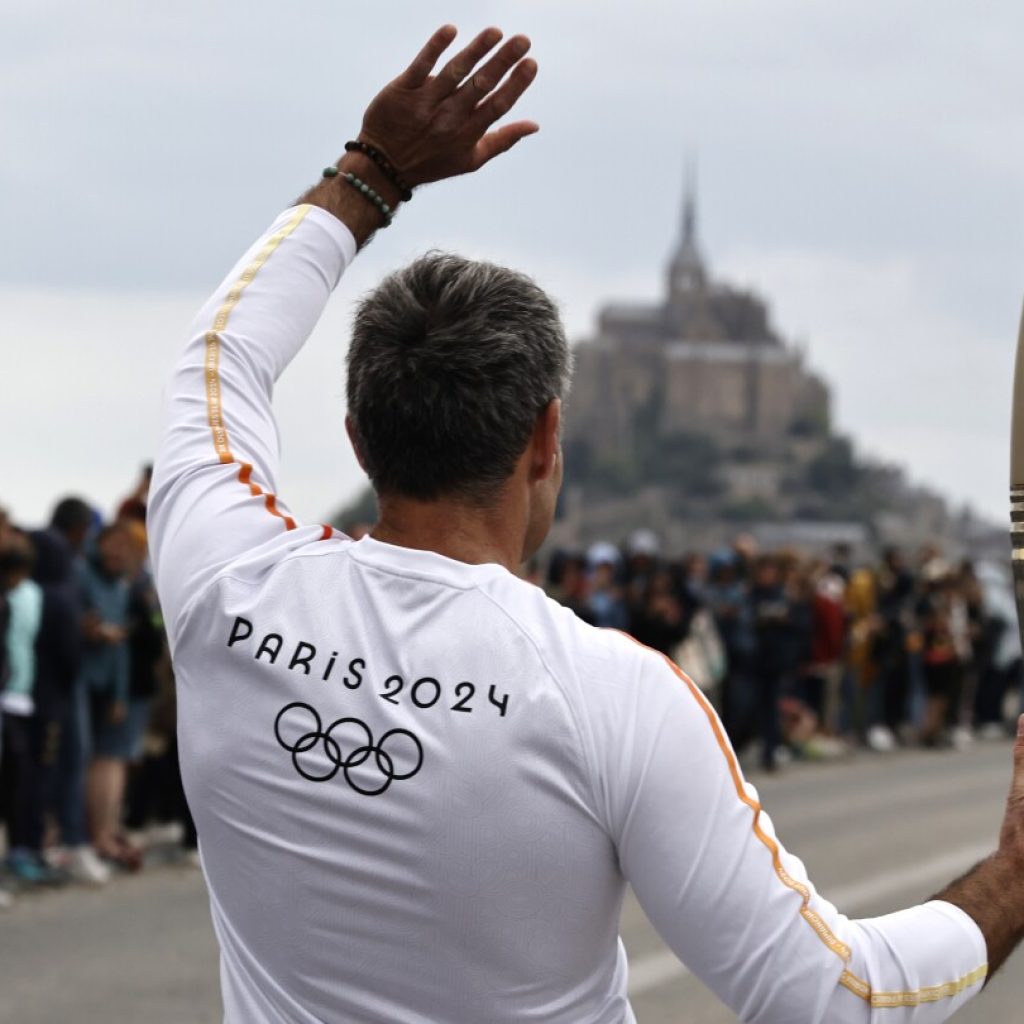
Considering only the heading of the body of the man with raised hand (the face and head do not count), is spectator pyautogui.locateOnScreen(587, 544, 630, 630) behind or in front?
in front

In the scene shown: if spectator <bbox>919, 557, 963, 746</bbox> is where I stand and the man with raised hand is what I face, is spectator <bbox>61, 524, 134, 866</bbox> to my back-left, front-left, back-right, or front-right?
front-right

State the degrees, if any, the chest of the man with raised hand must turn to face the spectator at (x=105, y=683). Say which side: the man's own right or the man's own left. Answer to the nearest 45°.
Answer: approximately 45° to the man's own left

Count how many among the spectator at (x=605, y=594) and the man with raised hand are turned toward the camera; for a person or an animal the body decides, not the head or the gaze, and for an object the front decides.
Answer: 1

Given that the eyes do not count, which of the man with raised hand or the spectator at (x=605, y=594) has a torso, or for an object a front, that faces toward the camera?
the spectator

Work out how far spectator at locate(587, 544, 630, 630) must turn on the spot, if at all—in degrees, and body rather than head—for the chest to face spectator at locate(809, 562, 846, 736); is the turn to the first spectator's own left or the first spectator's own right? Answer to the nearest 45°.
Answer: approximately 135° to the first spectator's own left

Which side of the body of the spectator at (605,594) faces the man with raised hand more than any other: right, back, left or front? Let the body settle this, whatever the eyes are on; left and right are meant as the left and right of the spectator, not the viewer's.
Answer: front

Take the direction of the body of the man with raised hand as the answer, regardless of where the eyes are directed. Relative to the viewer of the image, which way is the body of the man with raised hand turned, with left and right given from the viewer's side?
facing away from the viewer and to the right of the viewer

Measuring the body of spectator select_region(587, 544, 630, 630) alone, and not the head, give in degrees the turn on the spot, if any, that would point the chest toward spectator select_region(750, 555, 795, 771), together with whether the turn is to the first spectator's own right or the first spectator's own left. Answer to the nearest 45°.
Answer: approximately 135° to the first spectator's own left

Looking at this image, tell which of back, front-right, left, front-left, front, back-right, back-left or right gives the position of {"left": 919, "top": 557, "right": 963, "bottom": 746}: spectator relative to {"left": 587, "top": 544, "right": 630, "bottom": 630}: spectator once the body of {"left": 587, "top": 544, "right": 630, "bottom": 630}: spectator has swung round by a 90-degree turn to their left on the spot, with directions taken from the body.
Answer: front-left

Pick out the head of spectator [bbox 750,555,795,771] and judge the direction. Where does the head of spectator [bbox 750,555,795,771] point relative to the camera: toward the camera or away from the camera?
toward the camera

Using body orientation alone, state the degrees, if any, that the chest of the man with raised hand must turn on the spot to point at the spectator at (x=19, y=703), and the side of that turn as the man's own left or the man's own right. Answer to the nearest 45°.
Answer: approximately 45° to the man's own left

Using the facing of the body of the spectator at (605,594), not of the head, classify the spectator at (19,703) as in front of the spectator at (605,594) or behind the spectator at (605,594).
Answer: in front

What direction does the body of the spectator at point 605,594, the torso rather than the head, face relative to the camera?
toward the camera

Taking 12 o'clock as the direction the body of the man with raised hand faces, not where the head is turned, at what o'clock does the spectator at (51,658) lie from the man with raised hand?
The spectator is roughly at 10 o'clock from the man with raised hand.

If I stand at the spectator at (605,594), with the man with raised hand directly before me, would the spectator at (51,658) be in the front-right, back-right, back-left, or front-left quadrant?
front-right

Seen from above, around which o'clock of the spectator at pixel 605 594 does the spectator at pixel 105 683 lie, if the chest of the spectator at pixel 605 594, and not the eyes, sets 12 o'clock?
the spectator at pixel 105 683 is roughly at 1 o'clock from the spectator at pixel 605 594.
